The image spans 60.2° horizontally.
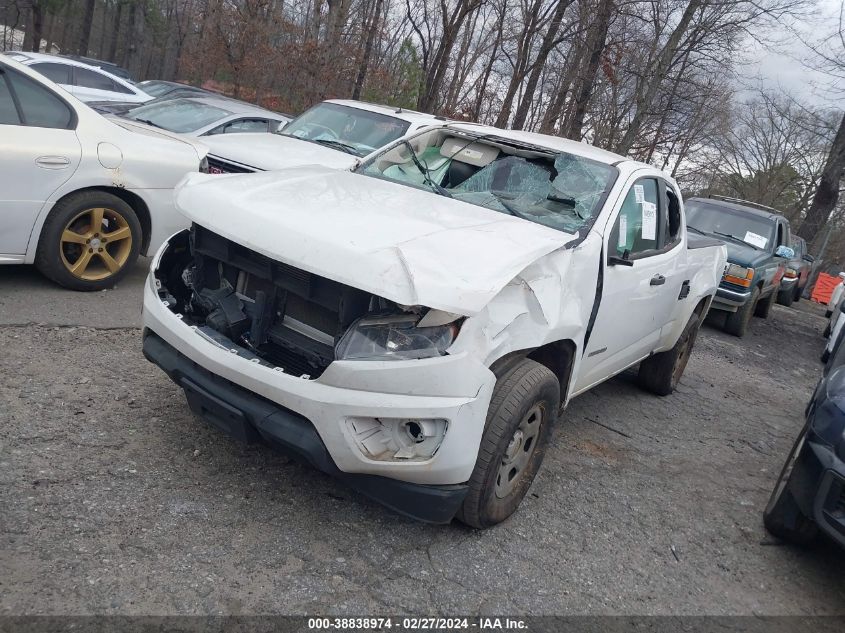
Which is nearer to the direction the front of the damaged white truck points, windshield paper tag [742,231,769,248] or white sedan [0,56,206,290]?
the white sedan

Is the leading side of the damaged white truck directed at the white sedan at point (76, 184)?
no

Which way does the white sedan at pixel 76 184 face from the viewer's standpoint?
to the viewer's left

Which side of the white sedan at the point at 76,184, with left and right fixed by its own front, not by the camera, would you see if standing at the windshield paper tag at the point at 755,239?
back

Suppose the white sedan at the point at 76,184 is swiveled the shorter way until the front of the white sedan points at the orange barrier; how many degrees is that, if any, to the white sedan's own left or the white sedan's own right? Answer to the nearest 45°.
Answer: approximately 135° to the white sedan's own right

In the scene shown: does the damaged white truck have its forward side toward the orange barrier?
no

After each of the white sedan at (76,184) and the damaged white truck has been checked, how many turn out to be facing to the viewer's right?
0

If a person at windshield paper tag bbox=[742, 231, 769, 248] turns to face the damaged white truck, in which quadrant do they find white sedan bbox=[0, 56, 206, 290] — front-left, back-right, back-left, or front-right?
front-right

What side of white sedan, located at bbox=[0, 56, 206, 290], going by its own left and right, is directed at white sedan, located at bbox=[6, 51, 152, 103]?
right

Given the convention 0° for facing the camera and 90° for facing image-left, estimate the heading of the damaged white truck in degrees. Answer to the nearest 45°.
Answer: approximately 45°

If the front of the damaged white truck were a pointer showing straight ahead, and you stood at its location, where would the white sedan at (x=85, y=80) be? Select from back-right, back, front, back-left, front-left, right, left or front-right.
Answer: right

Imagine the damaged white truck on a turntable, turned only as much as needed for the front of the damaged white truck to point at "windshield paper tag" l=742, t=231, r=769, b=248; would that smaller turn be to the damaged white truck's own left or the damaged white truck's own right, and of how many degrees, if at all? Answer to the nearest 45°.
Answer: approximately 180°
